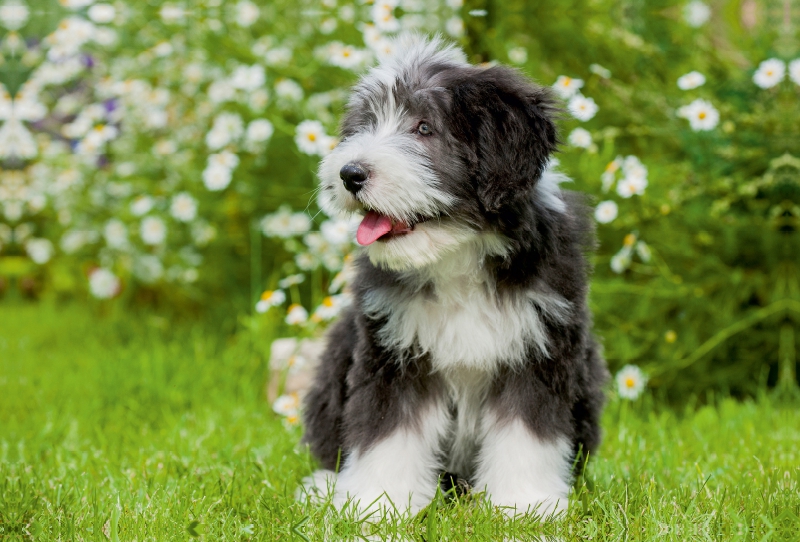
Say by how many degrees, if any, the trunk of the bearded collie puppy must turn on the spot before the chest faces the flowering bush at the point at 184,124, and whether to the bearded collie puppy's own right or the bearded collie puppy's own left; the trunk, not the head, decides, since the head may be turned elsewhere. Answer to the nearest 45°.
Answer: approximately 135° to the bearded collie puppy's own right

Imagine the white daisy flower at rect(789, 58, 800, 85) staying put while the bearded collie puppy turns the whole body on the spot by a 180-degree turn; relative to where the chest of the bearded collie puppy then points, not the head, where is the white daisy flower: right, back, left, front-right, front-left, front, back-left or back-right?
front-right

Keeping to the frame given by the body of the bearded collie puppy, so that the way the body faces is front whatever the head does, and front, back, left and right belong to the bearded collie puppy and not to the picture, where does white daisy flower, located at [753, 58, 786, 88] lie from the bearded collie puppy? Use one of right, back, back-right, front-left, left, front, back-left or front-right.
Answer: back-left

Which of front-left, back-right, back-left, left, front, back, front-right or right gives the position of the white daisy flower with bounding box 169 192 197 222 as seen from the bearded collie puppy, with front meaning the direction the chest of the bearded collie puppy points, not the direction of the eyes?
back-right

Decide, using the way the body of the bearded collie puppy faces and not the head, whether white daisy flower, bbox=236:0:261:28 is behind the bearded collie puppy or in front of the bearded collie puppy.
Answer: behind

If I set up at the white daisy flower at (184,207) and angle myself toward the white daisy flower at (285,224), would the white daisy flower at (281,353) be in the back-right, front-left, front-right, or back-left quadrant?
front-right

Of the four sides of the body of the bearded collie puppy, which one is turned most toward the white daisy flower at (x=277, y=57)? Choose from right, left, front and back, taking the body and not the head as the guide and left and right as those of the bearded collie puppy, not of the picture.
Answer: back

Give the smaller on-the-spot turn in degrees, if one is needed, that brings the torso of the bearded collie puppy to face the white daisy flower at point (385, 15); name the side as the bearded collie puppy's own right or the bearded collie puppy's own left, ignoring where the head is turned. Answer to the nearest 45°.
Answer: approximately 180°

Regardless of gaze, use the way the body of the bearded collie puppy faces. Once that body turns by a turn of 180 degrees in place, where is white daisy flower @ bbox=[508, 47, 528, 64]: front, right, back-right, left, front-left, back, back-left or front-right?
front

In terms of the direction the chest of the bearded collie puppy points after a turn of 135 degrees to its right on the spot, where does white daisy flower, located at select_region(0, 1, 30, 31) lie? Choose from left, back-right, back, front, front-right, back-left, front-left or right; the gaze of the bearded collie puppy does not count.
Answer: front

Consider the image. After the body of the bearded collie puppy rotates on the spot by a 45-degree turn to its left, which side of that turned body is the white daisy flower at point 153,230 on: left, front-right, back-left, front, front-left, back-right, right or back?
back

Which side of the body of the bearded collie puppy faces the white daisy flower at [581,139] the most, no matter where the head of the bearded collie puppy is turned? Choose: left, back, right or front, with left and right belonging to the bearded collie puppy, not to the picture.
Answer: back

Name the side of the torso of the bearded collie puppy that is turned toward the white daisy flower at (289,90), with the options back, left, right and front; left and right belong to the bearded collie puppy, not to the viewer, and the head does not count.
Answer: back

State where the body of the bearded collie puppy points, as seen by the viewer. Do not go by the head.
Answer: toward the camera

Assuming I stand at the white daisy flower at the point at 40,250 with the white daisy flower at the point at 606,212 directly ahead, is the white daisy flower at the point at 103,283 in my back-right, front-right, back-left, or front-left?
front-right

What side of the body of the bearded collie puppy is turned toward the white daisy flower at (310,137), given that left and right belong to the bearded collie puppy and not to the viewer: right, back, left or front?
back

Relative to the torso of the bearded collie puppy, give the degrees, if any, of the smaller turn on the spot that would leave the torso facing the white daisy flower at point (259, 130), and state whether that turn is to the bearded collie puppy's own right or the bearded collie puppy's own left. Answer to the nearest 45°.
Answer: approximately 135° to the bearded collie puppy's own right

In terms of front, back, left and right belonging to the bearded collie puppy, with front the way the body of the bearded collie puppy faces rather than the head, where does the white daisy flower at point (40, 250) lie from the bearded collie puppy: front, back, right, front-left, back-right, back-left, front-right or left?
back-right

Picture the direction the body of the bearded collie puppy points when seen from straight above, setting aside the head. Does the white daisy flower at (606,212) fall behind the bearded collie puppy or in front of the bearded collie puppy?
behind
